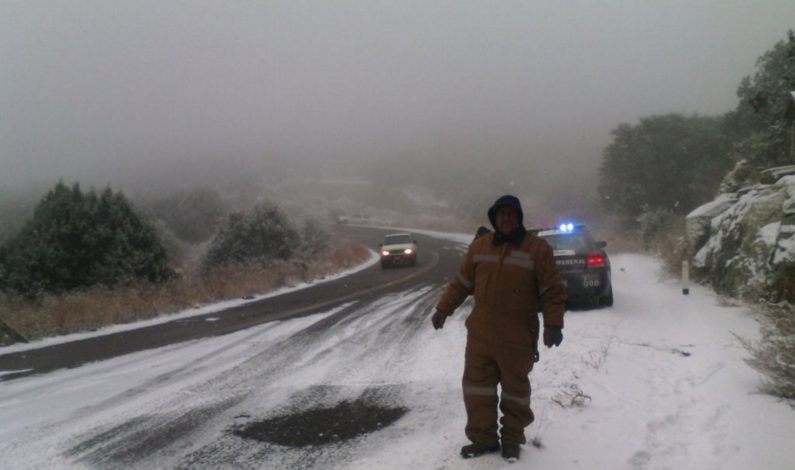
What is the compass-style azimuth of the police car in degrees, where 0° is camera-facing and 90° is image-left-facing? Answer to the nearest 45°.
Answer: approximately 180°

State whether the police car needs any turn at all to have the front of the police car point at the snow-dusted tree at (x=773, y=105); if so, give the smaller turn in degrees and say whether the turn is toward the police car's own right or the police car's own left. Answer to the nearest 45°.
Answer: approximately 45° to the police car's own right

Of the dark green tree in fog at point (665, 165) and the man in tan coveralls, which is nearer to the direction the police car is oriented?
the dark green tree in fog

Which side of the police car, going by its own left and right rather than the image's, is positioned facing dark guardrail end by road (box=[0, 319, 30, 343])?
left

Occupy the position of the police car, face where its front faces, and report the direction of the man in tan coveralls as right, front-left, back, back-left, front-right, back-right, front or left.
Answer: back

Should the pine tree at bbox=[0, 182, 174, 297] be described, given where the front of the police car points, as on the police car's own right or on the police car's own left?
on the police car's own left

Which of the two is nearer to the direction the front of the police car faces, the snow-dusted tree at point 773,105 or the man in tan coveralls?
the snow-dusted tree

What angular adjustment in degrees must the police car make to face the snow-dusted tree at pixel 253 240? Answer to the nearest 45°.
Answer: approximately 45° to its left
